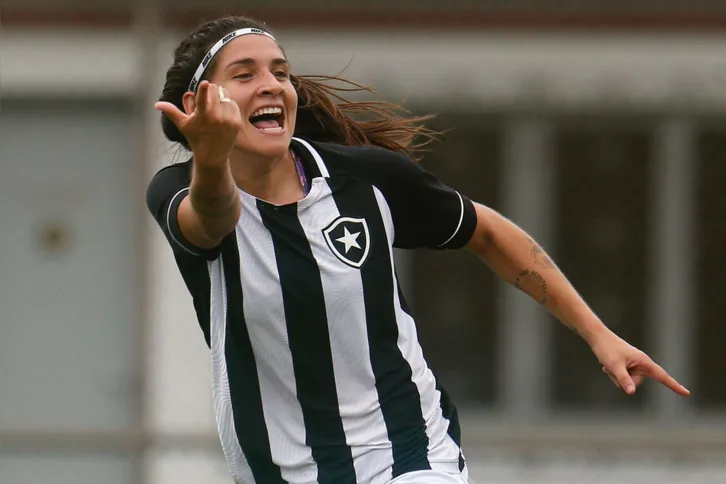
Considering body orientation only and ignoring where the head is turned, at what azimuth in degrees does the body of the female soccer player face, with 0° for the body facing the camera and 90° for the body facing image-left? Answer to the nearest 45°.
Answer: approximately 0°

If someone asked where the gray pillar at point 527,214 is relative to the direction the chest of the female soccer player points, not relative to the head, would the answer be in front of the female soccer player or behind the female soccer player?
behind

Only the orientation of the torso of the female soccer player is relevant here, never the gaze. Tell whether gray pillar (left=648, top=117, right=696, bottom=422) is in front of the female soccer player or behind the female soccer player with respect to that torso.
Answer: behind
